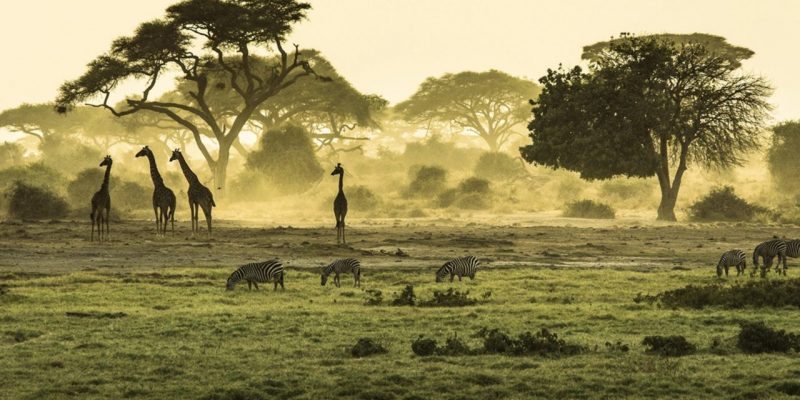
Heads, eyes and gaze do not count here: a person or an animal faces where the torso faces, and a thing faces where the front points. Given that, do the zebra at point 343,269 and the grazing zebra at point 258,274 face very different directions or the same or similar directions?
same or similar directions

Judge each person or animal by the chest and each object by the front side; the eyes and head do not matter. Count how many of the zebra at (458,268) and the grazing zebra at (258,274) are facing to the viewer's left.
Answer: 2

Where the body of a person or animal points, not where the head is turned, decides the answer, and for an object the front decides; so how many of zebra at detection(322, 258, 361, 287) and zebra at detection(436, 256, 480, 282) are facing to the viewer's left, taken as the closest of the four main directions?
2

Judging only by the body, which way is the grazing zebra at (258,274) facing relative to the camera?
to the viewer's left

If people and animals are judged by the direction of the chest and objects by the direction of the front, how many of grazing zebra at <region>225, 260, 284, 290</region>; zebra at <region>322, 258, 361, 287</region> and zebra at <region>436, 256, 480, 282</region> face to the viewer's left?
3

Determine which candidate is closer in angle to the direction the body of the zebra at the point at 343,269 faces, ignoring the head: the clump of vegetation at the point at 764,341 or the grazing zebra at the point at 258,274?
the grazing zebra

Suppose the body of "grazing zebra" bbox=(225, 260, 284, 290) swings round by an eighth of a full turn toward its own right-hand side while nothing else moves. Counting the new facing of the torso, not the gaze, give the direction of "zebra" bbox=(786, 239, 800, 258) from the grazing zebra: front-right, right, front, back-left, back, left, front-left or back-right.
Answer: back-right

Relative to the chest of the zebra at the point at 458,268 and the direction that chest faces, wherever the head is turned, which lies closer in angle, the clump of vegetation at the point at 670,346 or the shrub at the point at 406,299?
the shrub

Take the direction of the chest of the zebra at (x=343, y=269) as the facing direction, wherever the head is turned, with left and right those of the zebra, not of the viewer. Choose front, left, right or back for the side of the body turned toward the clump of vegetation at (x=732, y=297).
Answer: back

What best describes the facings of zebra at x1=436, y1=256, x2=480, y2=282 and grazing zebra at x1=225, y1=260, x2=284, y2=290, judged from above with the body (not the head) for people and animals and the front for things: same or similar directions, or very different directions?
same or similar directions

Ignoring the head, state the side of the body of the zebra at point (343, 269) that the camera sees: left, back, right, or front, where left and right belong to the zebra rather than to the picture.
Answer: left

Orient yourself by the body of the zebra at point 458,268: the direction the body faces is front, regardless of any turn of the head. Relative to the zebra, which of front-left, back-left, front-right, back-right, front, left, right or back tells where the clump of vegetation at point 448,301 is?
left

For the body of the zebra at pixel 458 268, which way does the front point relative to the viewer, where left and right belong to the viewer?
facing to the left of the viewer

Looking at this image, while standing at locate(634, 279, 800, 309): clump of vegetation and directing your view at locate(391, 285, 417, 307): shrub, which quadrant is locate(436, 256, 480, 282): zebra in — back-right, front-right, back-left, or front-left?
front-right

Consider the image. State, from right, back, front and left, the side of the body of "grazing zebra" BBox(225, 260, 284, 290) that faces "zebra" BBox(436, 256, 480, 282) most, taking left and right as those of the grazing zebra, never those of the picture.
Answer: back

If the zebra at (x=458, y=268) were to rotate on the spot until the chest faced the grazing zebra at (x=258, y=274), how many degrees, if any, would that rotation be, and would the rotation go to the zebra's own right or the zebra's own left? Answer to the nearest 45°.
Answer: approximately 45° to the zebra's own left

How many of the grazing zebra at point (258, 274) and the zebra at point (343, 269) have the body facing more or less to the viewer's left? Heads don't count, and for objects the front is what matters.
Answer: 2

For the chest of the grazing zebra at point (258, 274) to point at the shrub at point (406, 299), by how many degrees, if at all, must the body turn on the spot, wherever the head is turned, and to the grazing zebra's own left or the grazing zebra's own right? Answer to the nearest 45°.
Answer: approximately 135° to the grazing zebra's own left
